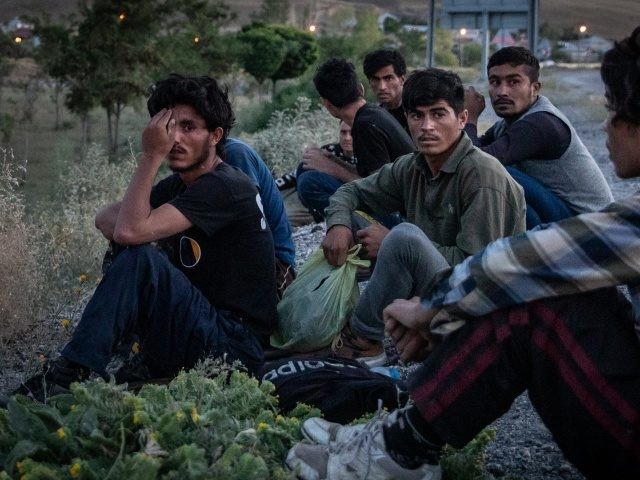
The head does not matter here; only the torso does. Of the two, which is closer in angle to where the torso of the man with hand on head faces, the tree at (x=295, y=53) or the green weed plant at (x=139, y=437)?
the green weed plant

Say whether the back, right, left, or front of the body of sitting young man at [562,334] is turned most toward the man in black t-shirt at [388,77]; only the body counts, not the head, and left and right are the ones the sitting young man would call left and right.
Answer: right

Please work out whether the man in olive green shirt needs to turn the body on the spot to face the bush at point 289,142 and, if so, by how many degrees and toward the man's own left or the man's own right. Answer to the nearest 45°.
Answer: approximately 135° to the man's own right

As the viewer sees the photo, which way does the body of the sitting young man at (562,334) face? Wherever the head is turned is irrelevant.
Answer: to the viewer's left

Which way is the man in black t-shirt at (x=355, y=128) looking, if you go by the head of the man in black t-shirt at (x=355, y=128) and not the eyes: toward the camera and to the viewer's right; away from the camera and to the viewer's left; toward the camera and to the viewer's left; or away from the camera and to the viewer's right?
away from the camera and to the viewer's left

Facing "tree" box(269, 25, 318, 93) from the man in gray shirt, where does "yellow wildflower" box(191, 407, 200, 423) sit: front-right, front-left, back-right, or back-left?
back-left
